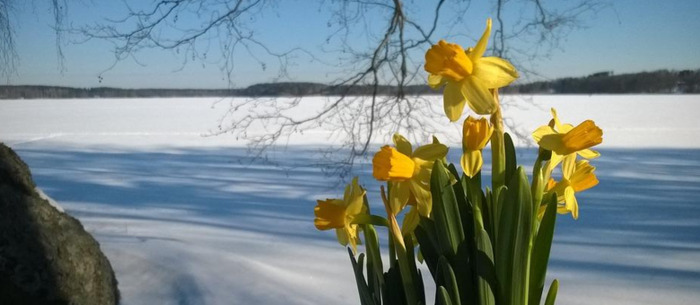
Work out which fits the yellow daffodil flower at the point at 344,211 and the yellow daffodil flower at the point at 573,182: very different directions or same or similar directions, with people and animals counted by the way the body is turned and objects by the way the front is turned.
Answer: very different directions

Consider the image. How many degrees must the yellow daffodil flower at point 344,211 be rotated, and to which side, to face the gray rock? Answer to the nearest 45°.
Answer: approximately 45° to its right

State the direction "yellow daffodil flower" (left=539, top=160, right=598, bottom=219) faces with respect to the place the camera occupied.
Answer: facing to the right of the viewer

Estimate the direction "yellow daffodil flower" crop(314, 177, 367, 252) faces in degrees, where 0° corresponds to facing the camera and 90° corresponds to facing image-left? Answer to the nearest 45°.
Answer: approximately 90°

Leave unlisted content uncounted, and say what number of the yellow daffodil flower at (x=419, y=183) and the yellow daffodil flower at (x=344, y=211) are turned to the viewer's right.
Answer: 0

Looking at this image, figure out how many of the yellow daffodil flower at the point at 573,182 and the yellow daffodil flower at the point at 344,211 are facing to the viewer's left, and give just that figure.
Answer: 1

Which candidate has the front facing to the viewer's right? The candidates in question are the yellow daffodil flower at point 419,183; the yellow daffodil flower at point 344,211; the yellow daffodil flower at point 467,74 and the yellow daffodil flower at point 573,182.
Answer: the yellow daffodil flower at point 573,182

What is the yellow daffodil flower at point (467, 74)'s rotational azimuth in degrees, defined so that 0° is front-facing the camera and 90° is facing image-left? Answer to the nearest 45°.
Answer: approximately 45°
